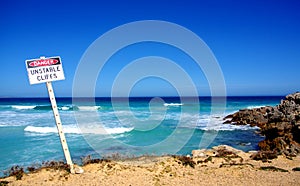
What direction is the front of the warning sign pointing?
toward the camera

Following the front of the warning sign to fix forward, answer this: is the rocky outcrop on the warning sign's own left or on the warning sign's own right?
on the warning sign's own left
